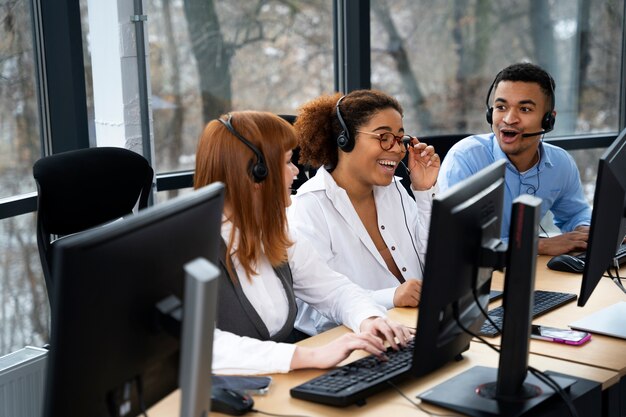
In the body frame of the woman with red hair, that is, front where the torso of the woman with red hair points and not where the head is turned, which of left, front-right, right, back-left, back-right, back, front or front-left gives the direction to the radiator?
back

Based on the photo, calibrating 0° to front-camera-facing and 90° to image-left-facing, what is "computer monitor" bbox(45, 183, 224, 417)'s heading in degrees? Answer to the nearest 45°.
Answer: approximately 135°

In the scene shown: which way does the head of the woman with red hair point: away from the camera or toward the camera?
away from the camera

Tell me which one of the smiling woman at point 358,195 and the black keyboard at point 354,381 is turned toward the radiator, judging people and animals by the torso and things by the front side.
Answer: the black keyboard

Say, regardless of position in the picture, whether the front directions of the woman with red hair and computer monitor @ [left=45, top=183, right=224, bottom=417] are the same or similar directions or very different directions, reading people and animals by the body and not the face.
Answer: very different directions

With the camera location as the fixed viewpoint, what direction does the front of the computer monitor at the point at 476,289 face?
facing away from the viewer and to the left of the viewer

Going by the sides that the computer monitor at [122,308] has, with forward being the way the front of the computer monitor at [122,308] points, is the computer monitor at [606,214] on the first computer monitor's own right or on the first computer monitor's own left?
on the first computer monitor's own right

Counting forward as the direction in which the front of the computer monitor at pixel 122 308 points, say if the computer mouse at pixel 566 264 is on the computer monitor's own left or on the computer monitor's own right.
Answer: on the computer monitor's own right
